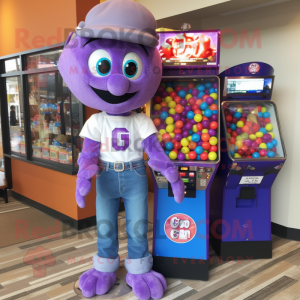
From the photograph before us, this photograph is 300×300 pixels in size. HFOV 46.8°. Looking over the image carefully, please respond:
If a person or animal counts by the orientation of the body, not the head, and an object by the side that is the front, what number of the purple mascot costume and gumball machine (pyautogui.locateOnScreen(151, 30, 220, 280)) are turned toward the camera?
2

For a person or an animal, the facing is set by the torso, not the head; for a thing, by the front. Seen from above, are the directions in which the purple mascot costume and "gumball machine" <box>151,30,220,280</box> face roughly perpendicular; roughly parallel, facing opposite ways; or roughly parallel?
roughly parallel

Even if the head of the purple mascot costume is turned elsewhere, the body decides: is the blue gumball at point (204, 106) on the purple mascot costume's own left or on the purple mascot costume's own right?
on the purple mascot costume's own left

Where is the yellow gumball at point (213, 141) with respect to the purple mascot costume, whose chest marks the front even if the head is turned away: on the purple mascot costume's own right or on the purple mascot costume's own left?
on the purple mascot costume's own left

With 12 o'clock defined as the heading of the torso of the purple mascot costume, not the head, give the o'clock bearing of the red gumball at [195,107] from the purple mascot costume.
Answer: The red gumball is roughly at 8 o'clock from the purple mascot costume.

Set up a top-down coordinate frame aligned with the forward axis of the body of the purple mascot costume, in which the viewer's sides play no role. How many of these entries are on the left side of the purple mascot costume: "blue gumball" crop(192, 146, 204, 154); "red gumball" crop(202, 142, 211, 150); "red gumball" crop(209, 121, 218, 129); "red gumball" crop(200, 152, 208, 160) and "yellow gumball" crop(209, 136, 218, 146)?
5

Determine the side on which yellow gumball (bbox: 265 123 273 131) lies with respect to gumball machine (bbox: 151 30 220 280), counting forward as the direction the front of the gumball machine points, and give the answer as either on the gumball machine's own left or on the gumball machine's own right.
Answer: on the gumball machine's own left

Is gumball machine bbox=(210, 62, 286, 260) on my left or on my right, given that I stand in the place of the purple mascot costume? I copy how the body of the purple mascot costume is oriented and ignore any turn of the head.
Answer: on my left

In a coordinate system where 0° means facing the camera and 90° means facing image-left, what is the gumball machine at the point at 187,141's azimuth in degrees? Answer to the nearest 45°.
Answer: approximately 0°

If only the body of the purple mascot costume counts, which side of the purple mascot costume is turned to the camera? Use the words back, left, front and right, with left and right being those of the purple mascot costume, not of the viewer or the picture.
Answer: front

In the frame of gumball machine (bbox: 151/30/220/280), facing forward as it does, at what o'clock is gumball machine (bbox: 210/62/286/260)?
gumball machine (bbox: 210/62/286/260) is roughly at 8 o'clock from gumball machine (bbox: 151/30/220/280).
